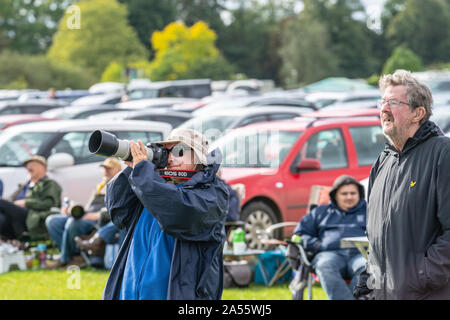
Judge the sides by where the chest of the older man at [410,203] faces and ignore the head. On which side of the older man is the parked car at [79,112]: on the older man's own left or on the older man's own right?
on the older man's own right

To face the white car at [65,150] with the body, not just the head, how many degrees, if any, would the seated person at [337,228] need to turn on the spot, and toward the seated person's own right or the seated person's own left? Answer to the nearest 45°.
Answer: approximately 135° to the seated person's own right

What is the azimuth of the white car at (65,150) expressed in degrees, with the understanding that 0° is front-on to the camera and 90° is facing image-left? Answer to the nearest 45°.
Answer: approximately 45°

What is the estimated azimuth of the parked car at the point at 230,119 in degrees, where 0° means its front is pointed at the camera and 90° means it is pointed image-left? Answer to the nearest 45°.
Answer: approximately 45°

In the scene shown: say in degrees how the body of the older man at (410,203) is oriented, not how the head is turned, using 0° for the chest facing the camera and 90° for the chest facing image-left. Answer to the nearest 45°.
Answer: approximately 45°

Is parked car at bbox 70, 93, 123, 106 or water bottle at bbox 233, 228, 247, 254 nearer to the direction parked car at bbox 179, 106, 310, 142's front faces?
the water bottle

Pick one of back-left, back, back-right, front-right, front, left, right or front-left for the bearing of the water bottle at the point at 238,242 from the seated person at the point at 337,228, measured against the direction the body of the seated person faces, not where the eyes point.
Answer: back-right

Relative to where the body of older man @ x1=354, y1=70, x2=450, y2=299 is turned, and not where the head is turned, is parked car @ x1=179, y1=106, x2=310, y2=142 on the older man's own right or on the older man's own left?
on the older man's own right
